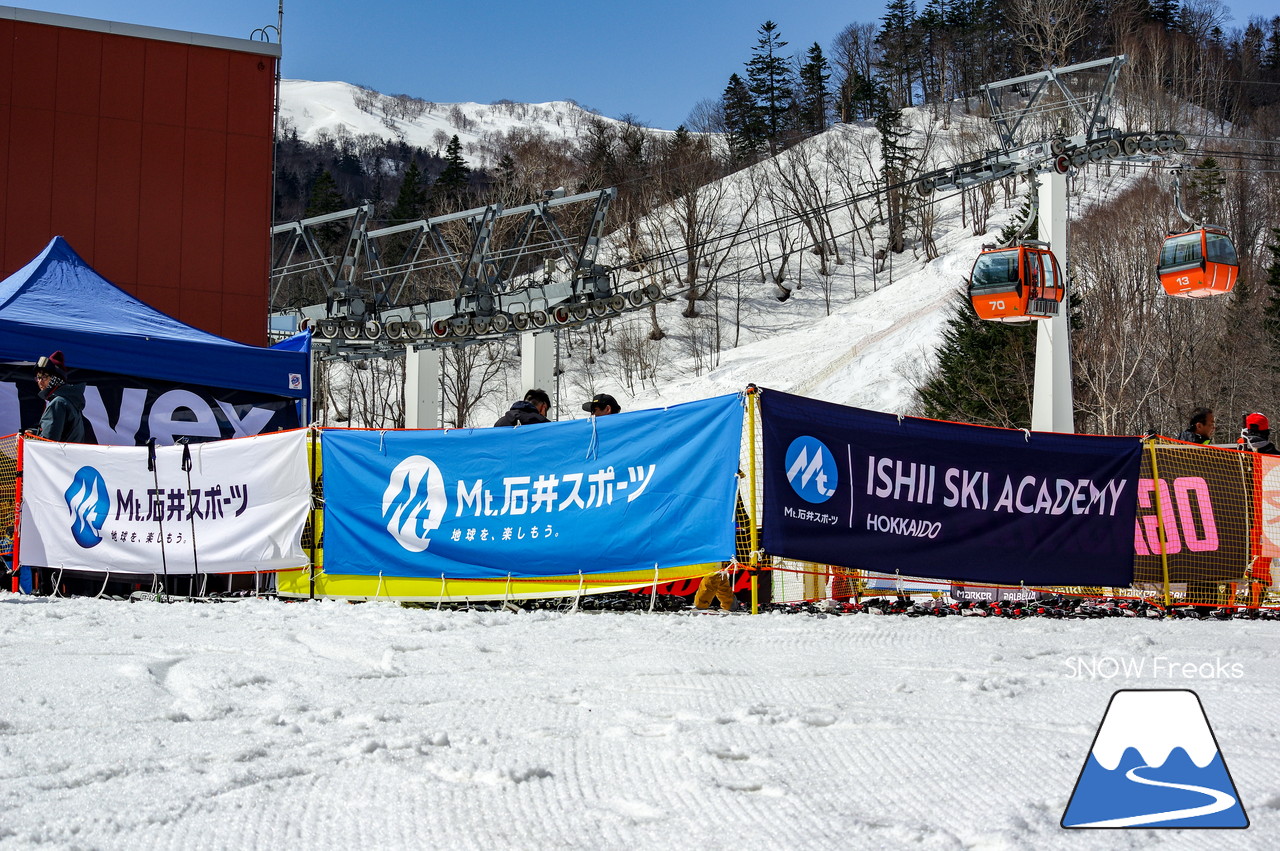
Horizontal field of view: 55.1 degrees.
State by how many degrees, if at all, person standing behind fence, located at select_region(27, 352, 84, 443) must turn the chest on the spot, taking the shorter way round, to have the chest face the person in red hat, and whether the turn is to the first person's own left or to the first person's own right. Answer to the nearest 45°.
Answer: approximately 135° to the first person's own left

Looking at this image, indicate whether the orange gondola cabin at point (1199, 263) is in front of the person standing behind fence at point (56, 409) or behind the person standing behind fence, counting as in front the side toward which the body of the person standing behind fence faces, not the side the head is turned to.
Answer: behind

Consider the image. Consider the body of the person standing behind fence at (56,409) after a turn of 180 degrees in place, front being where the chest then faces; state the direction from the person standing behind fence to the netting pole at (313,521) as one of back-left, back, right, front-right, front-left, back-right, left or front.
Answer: front-right

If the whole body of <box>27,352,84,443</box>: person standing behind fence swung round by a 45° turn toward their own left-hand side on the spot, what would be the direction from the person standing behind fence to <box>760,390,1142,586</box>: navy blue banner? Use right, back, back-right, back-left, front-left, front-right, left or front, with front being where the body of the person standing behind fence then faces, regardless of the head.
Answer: left

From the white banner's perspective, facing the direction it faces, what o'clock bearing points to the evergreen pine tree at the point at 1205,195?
The evergreen pine tree is roughly at 8 o'clock from the white banner.

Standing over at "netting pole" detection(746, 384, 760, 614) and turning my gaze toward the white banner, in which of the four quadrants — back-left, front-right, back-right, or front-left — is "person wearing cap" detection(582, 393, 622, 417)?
front-right

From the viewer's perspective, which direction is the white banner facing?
toward the camera

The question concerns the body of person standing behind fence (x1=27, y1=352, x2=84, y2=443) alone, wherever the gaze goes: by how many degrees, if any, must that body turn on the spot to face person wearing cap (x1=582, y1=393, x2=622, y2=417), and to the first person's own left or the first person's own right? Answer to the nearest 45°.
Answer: approximately 135° to the first person's own left
